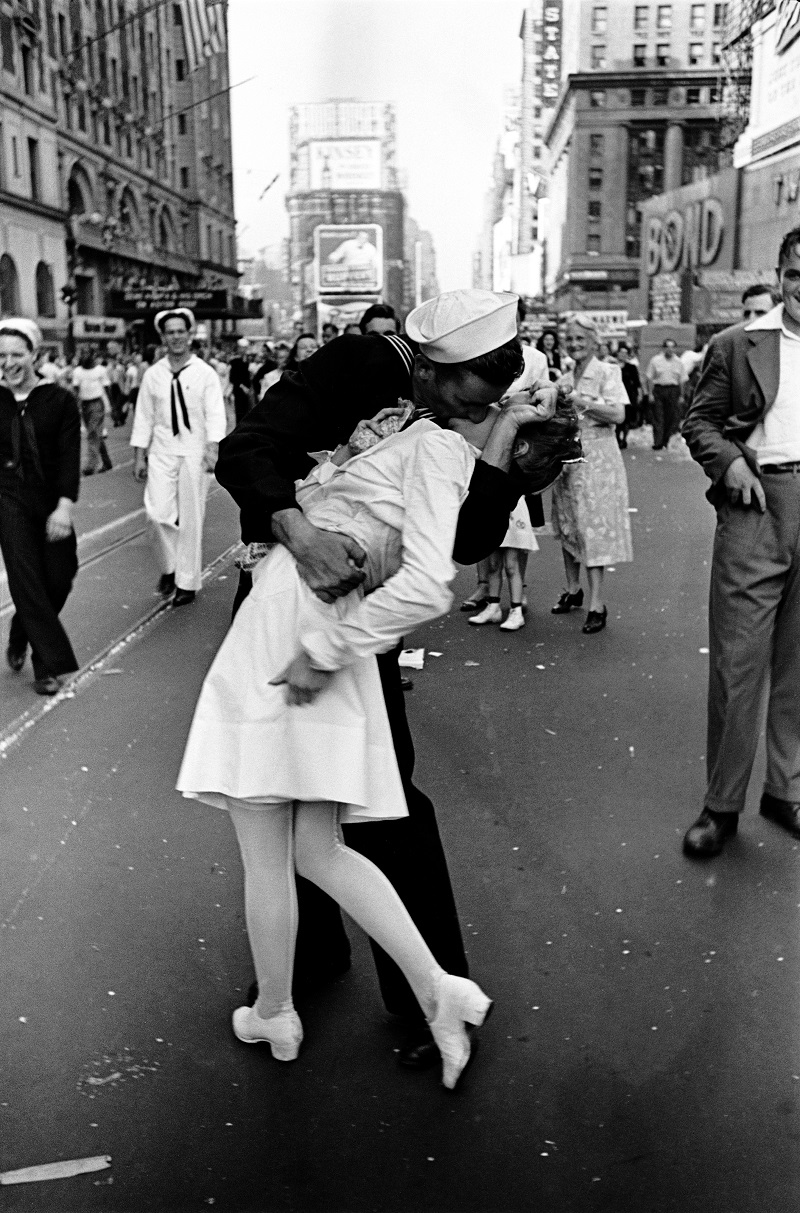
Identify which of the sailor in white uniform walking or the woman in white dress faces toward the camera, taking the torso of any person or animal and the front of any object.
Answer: the sailor in white uniform walking

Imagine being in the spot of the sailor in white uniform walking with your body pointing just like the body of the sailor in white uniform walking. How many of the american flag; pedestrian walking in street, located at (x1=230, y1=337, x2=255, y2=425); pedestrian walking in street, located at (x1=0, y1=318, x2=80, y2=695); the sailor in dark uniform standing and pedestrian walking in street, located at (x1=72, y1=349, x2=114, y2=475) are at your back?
3

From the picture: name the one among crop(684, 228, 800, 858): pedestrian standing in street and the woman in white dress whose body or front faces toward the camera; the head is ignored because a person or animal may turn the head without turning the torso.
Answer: the pedestrian standing in street

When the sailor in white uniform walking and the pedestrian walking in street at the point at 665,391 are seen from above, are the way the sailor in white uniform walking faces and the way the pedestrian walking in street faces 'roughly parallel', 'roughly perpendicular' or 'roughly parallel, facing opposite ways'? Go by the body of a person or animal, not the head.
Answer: roughly parallel

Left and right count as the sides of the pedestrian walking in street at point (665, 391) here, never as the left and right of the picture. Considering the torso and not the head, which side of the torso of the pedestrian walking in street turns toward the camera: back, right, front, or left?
front

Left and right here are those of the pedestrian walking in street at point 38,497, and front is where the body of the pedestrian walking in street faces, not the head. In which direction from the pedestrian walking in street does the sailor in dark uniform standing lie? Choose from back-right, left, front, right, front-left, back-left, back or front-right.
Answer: front

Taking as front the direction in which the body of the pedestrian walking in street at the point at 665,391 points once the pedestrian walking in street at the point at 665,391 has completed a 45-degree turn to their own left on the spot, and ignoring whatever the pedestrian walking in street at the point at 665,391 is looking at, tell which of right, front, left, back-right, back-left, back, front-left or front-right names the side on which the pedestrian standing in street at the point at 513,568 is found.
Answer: front-right

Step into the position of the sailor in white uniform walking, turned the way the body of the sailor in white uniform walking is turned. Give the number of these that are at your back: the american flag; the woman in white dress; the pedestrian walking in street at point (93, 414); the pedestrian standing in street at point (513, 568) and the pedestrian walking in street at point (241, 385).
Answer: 3

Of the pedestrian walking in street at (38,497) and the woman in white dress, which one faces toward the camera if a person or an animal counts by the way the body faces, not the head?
the pedestrian walking in street

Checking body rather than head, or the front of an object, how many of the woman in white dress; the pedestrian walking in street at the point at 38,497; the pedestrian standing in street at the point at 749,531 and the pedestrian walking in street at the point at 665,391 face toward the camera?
3

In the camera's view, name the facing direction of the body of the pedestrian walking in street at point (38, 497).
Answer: toward the camera

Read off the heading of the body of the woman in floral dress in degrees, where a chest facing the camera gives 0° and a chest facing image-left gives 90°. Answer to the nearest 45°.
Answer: approximately 45°

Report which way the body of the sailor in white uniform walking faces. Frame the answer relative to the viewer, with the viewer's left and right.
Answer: facing the viewer

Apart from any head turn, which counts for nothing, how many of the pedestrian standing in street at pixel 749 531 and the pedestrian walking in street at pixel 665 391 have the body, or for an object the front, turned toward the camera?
2
